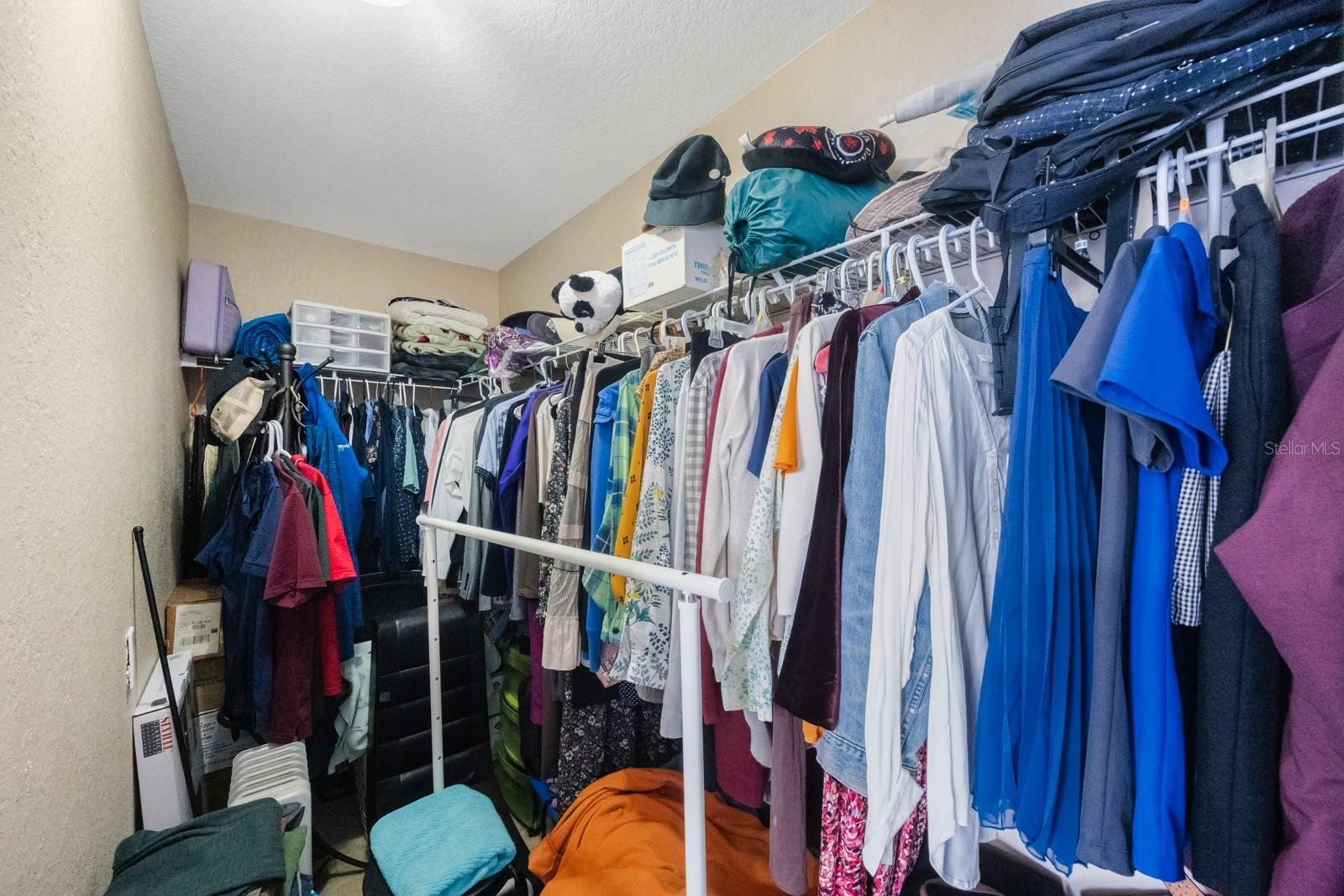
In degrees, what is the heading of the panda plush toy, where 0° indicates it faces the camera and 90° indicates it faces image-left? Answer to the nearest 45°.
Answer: approximately 45°

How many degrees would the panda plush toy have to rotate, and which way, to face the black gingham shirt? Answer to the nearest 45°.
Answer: approximately 90° to its left

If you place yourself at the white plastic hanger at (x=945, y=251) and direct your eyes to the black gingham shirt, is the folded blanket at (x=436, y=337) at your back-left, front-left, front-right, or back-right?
back-right

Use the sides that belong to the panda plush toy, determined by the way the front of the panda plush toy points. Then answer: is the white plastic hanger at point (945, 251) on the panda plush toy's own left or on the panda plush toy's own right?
on the panda plush toy's own left

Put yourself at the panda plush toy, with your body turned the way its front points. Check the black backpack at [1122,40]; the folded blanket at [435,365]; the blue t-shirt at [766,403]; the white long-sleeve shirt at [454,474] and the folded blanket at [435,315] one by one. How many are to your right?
3

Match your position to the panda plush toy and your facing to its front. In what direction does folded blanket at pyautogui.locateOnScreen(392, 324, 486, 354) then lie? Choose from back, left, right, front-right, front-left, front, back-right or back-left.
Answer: right

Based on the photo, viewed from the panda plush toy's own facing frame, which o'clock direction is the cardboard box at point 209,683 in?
The cardboard box is roughly at 2 o'clock from the panda plush toy.

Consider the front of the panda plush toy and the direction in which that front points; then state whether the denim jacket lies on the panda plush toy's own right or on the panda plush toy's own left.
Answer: on the panda plush toy's own left

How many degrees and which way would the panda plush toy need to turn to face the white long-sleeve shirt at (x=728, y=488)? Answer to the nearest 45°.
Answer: approximately 45° to its left

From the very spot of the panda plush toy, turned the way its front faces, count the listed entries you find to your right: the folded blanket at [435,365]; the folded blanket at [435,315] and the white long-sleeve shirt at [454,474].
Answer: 3

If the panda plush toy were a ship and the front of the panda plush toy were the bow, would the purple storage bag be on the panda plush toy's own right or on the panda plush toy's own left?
on the panda plush toy's own right

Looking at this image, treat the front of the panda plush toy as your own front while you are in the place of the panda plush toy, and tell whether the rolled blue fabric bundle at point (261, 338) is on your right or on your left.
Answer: on your right
